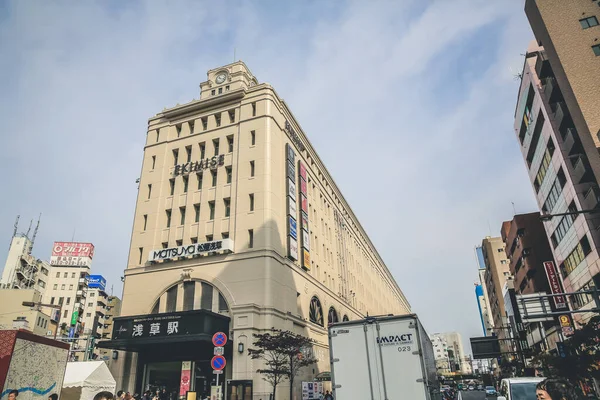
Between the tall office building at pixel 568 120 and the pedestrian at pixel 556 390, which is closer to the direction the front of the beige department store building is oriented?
the pedestrian

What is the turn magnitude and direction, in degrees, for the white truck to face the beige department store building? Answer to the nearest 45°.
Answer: approximately 45° to its left

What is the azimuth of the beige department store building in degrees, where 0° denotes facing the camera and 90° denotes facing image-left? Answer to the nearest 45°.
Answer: approximately 45°

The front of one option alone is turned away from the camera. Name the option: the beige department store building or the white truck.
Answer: the white truck

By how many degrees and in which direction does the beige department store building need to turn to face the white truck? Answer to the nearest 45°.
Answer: approximately 45° to its left

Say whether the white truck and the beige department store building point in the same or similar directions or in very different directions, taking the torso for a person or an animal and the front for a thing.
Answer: very different directions

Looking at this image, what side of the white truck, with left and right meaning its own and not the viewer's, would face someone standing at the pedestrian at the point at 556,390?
back

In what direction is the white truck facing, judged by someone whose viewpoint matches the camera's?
facing away from the viewer

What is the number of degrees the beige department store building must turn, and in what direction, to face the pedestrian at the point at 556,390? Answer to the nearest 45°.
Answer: approximately 45° to its left

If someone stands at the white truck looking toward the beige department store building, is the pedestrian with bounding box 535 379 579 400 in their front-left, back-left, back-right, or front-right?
back-left

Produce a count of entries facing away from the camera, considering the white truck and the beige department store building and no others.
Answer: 1

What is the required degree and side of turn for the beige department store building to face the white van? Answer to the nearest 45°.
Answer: approximately 90° to its left
